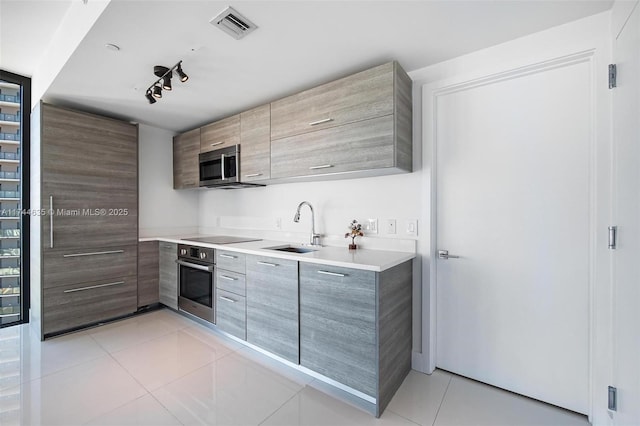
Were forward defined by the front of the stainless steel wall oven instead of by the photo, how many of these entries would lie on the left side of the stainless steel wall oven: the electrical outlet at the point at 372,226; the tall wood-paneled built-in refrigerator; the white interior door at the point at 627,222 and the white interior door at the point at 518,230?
3

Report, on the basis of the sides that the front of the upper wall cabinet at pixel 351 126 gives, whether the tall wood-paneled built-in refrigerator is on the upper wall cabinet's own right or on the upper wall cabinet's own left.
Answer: on the upper wall cabinet's own right

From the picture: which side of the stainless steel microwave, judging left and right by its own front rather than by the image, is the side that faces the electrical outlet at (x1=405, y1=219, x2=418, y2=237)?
left

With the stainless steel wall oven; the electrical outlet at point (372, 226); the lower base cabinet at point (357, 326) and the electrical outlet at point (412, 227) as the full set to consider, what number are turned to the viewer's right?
0

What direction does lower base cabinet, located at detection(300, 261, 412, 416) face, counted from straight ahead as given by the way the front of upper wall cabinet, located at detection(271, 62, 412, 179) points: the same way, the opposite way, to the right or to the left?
the same way

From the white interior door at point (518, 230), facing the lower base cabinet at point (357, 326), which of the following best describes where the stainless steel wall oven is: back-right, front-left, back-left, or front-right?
front-right

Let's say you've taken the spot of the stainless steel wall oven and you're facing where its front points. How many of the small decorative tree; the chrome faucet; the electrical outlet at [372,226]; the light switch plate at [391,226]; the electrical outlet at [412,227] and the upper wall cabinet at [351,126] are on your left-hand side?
6

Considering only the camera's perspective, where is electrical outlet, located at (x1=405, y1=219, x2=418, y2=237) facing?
facing the viewer

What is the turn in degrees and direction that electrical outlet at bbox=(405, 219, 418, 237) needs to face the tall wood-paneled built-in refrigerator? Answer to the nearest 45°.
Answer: approximately 90° to its right

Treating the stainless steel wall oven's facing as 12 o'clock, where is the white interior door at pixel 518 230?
The white interior door is roughly at 9 o'clock from the stainless steel wall oven.

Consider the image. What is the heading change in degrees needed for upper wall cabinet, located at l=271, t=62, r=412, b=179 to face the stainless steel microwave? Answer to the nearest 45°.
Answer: approximately 90° to its right

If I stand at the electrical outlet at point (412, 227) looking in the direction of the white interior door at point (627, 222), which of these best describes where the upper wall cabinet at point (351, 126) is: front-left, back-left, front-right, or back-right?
back-right

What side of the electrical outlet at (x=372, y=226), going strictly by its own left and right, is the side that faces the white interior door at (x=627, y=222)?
left

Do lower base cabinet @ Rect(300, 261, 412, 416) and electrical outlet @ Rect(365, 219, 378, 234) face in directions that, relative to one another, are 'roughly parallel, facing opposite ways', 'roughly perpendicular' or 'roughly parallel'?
roughly parallel

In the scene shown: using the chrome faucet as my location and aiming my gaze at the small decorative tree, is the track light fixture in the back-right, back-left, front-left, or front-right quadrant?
back-right

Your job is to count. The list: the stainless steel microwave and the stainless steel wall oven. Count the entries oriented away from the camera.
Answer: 0

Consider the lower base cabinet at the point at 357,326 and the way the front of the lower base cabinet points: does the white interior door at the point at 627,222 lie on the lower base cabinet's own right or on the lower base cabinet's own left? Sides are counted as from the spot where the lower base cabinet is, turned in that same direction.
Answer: on the lower base cabinet's own left

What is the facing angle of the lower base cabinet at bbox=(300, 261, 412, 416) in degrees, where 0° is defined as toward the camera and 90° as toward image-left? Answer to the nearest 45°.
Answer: approximately 45°
